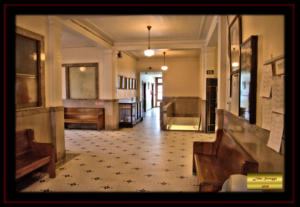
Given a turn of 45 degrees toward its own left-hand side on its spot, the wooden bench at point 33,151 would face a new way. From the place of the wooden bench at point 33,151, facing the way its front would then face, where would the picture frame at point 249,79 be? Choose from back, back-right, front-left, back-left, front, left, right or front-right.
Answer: front-right

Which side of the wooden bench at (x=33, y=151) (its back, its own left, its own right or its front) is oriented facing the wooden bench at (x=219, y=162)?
front

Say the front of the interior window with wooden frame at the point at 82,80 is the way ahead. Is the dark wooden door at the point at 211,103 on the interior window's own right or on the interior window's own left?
on the interior window's own left

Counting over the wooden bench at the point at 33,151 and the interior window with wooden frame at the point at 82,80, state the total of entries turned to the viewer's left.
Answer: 0

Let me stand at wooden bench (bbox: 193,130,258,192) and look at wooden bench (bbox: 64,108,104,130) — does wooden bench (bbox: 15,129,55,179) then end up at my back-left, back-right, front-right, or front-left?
front-left

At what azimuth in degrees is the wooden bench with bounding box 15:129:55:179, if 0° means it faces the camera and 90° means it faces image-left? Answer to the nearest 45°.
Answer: approximately 315°

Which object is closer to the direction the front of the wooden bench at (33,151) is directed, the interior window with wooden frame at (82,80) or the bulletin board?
the bulletin board

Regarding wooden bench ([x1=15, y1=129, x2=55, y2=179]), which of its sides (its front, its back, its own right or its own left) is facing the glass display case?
left

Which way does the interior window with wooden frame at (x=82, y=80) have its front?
toward the camera

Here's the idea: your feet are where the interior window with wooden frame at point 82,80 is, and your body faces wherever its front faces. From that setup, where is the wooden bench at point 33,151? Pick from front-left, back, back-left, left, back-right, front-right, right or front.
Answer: front

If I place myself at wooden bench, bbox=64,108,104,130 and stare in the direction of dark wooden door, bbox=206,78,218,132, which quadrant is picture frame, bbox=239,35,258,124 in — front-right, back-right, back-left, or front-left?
front-right
